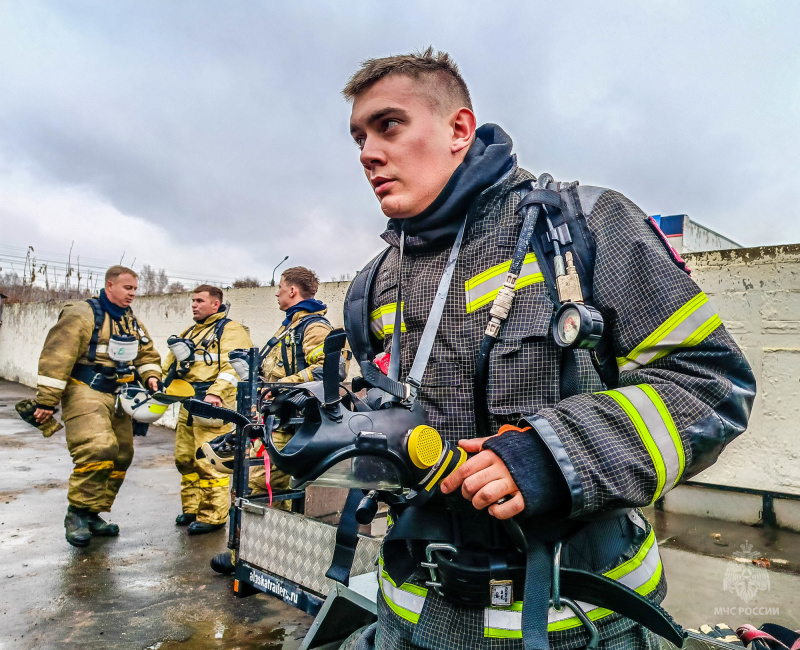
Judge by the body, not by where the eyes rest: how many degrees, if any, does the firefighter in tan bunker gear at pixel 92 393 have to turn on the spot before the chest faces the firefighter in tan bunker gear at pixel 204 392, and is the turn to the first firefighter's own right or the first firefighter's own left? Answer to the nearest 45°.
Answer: approximately 45° to the first firefighter's own left

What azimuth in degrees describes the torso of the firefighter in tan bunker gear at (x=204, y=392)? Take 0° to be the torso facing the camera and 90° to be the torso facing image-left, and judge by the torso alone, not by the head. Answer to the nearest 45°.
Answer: approximately 45°

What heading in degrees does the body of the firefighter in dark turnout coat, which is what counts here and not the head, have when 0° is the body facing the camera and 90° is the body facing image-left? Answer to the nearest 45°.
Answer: approximately 45°

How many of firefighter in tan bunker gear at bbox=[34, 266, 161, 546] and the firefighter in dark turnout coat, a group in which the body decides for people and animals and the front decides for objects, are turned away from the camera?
0

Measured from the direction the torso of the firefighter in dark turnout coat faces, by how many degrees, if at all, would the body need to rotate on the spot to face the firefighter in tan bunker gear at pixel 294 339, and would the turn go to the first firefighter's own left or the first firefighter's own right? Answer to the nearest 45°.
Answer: approximately 90° to the first firefighter's own right

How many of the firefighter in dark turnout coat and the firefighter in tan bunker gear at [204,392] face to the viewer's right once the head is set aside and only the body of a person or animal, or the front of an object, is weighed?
0

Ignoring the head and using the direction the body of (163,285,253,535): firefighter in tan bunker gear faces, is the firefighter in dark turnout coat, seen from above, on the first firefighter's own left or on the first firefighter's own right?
on the first firefighter's own left

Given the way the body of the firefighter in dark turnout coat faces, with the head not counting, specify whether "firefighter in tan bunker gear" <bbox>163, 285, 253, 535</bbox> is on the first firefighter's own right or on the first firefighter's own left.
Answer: on the first firefighter's own right

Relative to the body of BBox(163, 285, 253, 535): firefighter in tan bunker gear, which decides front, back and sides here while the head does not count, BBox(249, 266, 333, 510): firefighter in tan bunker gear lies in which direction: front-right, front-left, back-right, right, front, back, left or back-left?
left

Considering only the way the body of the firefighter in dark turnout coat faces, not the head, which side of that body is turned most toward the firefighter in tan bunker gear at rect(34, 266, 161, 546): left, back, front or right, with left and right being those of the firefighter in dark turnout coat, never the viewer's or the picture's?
right

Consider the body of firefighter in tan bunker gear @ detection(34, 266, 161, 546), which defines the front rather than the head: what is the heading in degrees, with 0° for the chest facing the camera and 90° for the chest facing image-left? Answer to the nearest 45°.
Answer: approximately 315°
